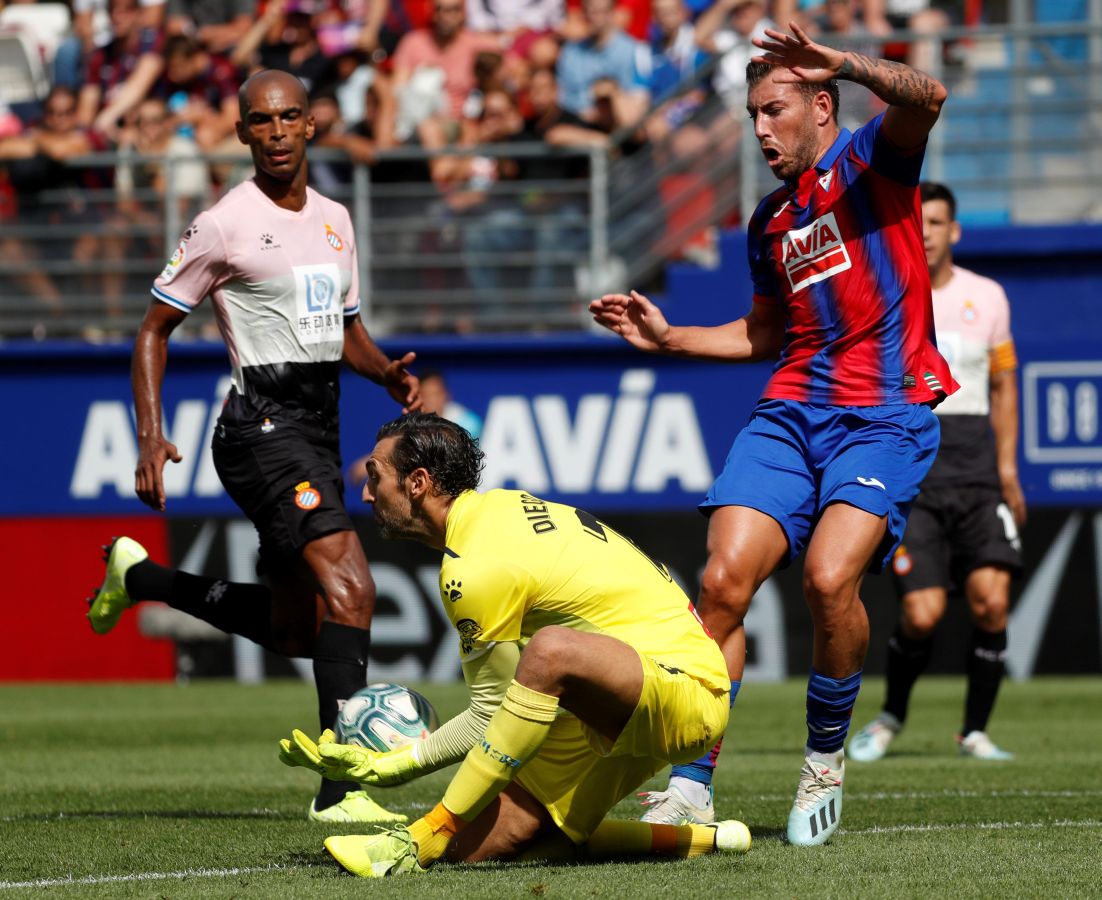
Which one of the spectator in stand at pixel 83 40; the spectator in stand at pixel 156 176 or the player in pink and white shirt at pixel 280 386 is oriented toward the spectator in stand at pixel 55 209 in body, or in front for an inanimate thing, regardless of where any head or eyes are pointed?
the spectator in stand at pixel 83 40

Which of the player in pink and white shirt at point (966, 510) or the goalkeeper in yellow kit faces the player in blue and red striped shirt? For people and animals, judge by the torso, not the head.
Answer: the player in pink and white shirt

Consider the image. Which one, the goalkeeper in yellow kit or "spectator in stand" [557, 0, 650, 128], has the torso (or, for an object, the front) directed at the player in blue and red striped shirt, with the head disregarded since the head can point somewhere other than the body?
the spectator in stand

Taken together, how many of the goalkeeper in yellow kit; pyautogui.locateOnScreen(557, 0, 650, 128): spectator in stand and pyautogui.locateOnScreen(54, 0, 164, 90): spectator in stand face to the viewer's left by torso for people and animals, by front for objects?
1

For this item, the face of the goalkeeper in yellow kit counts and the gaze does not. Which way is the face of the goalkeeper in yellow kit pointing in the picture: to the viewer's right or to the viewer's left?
to the viewer's left

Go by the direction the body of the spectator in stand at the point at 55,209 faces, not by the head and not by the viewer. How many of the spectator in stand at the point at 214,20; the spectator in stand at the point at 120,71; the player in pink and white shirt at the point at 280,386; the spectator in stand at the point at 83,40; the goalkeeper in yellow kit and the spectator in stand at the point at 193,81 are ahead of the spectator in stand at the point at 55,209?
2

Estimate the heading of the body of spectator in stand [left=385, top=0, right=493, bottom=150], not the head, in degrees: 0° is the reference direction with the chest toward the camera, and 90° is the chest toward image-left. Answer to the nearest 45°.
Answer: approximately 0°

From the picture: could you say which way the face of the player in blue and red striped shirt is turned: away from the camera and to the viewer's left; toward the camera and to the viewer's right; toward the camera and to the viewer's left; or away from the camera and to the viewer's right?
toward the camera and to the viewer's left
